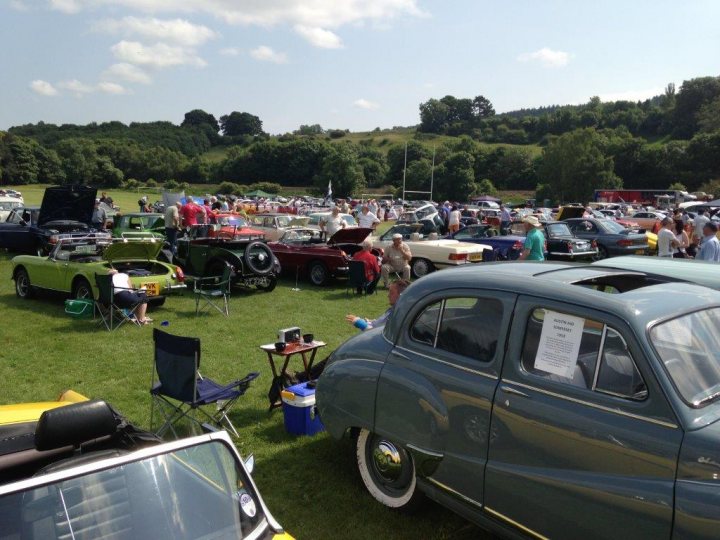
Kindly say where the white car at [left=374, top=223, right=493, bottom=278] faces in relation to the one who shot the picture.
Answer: facing away from the viewer and to the left of the viewer

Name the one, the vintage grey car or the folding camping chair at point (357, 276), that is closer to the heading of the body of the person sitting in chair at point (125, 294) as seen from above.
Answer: the folding camping chair

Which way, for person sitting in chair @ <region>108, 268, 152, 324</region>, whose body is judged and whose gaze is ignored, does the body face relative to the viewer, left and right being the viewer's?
facing to the right of the viewer

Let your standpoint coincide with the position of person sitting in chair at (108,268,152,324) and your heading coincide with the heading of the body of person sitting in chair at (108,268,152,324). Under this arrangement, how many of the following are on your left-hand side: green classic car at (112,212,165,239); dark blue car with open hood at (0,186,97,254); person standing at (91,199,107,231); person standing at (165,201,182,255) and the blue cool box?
4

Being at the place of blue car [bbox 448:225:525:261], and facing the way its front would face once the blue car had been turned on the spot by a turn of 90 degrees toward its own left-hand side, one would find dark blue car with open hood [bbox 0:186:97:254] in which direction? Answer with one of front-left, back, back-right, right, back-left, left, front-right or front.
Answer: front-right

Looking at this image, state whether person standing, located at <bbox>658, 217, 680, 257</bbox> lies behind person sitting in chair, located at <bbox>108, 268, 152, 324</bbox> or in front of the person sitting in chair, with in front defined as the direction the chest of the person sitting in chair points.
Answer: in front

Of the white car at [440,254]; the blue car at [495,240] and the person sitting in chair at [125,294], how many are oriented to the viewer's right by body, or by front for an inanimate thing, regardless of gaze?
1

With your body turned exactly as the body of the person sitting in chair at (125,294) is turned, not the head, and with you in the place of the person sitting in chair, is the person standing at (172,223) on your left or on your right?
on your left

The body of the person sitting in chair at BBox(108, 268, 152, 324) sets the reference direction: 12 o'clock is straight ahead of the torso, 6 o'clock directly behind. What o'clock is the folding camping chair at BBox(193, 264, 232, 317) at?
The folding camping chair is roughly at 11 o'clock from the person sitting in chair.
